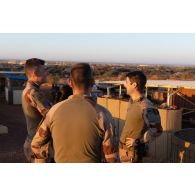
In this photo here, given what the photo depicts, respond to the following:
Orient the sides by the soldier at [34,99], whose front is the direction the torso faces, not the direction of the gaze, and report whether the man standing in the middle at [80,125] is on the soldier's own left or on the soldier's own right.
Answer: on the soldier's own right

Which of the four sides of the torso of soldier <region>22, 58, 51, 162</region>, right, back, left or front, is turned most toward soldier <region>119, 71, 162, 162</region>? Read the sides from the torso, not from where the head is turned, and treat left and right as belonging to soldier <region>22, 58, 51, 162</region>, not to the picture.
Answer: front

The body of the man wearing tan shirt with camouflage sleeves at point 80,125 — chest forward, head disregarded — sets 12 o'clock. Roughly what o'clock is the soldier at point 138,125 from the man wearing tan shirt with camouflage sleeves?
The soldier is roughly at 1 o'clock from the man wearing tan shirt with camouflage sleeves.

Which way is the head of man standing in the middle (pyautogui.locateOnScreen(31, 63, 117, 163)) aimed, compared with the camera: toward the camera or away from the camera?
away from the camera

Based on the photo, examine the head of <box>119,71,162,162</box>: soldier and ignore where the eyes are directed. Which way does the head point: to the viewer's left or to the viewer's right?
to the viewer's left

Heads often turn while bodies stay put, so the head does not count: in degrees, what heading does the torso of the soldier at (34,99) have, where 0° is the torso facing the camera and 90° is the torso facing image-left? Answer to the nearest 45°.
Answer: approximately 270°

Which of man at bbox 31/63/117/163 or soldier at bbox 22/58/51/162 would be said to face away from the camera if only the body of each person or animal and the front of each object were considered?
the man

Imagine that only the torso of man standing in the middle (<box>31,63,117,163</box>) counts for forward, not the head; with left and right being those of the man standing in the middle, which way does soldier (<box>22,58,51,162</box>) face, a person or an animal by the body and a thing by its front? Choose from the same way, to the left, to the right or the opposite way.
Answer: to the right

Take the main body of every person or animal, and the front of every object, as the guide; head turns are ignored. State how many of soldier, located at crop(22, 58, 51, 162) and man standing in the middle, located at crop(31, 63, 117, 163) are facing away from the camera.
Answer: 1

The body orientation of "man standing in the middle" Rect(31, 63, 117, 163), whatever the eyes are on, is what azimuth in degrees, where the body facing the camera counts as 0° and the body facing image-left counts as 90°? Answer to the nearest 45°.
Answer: approximately 180°
